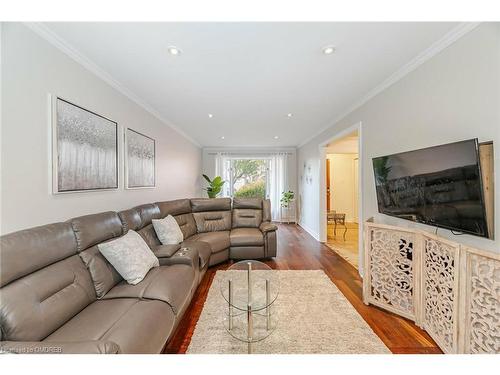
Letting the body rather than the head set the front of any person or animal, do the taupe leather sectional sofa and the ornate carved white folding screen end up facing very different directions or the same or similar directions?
very different directions

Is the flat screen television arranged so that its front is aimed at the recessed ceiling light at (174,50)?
yes

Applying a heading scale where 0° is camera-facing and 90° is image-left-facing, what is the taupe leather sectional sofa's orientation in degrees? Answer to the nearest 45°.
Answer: approximately 315°

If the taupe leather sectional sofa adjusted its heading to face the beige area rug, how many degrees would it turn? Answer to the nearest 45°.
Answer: approximately 45° to its left

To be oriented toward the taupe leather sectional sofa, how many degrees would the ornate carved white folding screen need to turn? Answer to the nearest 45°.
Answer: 0° — it already faces it

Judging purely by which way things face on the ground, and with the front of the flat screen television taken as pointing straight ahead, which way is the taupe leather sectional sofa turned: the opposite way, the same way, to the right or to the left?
the opposite way

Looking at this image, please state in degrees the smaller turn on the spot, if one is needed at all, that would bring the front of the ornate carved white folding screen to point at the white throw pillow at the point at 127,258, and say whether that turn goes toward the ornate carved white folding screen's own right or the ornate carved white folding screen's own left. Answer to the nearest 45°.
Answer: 0° — it already faces it

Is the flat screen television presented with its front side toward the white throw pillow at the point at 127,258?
yes

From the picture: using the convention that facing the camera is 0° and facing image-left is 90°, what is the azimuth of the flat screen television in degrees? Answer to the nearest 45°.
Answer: approximately 45°
